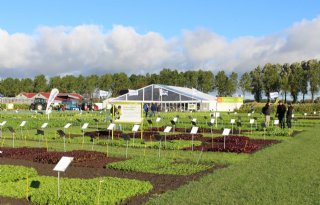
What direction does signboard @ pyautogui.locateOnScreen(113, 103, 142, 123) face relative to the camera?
toward the camera
